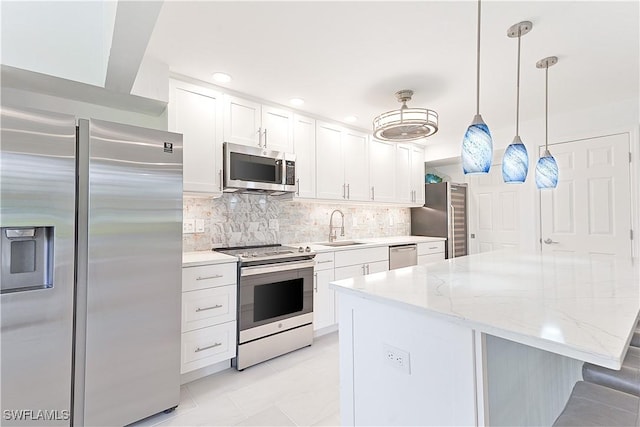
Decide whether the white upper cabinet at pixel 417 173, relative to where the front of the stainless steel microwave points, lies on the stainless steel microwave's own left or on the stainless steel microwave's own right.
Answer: on the stainless steel microwave's own left

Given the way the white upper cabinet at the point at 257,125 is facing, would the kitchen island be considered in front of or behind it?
in front

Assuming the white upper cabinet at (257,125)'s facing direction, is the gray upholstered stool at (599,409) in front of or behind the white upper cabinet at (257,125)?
in front

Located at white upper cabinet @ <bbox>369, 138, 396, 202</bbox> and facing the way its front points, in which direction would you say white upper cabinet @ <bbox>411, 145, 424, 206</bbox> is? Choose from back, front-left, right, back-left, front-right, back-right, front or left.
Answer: left

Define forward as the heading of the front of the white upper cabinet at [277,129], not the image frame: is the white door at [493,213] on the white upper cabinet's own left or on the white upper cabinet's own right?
on the white upper cabinet's own left

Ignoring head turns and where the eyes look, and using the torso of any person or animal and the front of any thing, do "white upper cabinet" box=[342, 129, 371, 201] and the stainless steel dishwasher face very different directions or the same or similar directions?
same or similar directions

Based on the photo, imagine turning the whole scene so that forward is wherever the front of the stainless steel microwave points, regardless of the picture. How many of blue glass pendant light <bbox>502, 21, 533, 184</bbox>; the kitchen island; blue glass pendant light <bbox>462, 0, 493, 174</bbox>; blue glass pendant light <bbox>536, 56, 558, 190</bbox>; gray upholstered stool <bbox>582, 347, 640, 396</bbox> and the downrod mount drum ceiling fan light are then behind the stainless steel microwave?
0

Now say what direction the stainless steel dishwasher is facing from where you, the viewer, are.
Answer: facing the viewer and to the right of the viewer

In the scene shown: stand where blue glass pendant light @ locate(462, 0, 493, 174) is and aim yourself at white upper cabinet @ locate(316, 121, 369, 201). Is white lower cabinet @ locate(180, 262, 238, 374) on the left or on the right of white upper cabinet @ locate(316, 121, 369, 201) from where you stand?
left

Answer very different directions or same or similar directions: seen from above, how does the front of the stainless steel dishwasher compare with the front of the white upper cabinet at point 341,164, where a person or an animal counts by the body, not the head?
same or similar directions

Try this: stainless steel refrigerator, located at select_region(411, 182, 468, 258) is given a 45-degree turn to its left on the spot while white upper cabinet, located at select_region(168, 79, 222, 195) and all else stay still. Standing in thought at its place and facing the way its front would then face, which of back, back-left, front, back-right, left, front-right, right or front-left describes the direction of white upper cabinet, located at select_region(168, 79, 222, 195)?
back-right

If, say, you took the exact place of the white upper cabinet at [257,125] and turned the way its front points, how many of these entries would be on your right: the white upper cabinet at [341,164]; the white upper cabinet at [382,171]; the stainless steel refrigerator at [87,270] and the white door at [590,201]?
1

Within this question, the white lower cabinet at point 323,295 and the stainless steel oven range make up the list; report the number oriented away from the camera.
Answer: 0

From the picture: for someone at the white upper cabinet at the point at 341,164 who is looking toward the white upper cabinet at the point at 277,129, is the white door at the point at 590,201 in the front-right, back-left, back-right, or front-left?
back-left

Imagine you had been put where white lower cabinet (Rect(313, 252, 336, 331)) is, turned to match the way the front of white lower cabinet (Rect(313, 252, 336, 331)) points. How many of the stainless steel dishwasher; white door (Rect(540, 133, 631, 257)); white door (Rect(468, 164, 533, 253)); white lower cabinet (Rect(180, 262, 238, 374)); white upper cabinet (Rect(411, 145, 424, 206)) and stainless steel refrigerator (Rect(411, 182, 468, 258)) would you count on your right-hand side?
1

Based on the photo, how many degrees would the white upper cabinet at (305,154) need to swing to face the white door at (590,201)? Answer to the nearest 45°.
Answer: approximately 45° to its left

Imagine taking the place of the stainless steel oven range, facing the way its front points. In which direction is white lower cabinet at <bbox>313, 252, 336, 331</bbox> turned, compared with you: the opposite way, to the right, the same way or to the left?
the same way

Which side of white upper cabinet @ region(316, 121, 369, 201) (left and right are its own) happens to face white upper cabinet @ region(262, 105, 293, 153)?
right

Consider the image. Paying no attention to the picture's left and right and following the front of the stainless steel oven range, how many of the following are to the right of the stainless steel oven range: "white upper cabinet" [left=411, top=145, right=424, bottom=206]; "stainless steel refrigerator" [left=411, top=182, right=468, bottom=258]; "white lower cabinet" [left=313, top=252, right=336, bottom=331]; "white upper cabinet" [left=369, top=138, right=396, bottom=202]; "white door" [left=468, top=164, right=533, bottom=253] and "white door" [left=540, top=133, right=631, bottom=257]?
0

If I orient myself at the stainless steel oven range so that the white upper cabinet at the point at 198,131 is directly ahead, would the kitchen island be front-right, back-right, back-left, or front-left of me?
back-left

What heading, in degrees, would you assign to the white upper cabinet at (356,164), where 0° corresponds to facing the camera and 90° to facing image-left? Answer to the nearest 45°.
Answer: approximately 315°

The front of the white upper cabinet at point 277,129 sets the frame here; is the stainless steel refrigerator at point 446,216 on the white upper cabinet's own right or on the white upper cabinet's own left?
on the white upper cabinet's own left

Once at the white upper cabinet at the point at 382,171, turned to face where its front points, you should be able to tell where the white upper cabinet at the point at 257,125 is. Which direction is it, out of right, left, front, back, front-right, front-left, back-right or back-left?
right

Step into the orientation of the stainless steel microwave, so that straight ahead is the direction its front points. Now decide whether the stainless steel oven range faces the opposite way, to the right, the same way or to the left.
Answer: the same way
